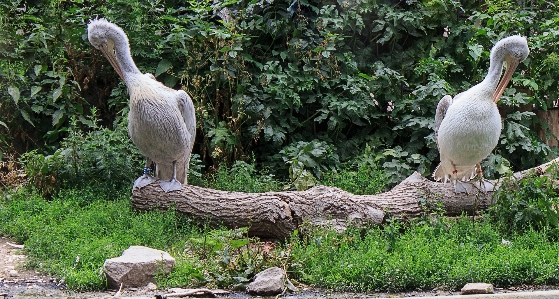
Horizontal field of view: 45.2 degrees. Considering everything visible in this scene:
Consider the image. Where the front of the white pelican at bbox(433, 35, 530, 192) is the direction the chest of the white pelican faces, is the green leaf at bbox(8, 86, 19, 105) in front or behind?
behind

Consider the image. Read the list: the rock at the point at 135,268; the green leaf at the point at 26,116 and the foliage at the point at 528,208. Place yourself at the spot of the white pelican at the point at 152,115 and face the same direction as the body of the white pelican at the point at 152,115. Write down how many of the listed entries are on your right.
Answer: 1

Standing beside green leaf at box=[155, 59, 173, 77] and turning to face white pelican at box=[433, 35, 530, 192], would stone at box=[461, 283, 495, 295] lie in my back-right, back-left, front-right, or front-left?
front-right

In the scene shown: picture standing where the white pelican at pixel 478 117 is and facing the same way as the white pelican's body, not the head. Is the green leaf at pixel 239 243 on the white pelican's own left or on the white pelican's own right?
on the white pelican's own right

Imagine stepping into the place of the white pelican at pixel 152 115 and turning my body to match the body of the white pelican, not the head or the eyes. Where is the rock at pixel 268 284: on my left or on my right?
on my left

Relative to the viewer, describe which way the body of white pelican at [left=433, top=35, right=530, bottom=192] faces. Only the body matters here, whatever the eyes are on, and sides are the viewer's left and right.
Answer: facing the viewer and to the right of the viewer

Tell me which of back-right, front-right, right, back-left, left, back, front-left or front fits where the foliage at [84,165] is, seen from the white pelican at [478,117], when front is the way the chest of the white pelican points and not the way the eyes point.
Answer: back-right
